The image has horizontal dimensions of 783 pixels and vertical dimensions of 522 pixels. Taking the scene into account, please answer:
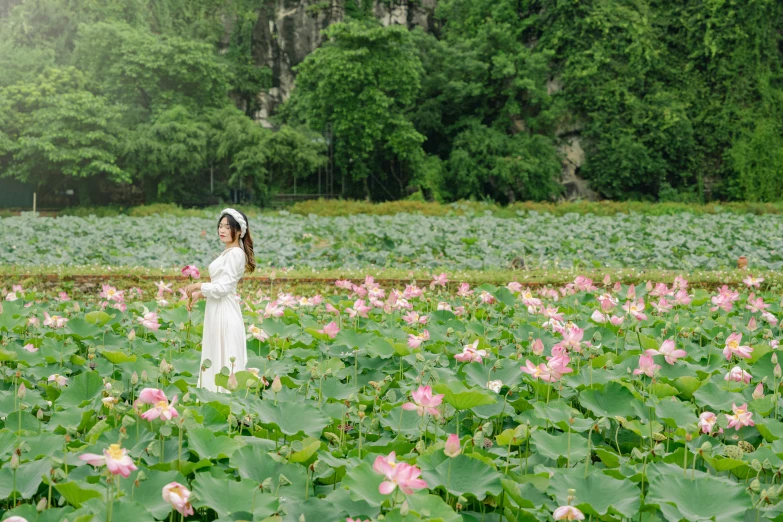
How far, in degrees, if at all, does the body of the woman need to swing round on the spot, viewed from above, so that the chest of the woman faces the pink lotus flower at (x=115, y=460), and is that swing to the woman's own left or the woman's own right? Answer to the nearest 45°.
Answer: approximately 90° to the woman's own left

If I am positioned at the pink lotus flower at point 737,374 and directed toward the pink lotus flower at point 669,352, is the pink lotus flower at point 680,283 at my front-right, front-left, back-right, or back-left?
front-right

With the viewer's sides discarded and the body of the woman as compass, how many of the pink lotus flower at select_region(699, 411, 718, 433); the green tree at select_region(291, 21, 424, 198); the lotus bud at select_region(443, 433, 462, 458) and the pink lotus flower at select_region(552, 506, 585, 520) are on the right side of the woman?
1

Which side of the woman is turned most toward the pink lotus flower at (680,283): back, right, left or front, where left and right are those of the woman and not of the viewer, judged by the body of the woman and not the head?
back

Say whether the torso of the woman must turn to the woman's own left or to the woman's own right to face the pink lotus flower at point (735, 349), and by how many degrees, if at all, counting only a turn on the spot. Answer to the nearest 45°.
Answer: approximately 135° to the woman's own left

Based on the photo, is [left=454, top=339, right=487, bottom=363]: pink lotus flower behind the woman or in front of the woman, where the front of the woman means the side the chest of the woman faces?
behind

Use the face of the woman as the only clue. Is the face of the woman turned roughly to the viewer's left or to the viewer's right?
to the viewer's left

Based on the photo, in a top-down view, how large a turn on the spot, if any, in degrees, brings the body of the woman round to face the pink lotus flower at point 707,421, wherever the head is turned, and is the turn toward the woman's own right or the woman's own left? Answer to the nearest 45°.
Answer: approximately 135° to the woman's own left

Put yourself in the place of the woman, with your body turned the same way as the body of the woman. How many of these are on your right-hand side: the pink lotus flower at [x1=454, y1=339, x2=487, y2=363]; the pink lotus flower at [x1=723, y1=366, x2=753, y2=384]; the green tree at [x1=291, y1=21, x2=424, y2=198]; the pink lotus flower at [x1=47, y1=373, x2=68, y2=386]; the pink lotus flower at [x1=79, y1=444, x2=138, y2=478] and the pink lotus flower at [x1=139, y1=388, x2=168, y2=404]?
1

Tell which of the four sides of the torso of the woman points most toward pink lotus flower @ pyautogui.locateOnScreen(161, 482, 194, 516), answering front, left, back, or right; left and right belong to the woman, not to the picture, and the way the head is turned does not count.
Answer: left

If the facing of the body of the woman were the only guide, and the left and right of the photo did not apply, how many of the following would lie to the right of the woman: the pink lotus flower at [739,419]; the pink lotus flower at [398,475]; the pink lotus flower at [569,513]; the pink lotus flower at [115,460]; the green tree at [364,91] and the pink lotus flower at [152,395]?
1

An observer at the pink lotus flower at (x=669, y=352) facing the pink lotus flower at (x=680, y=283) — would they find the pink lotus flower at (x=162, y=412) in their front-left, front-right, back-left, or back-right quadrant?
back-left

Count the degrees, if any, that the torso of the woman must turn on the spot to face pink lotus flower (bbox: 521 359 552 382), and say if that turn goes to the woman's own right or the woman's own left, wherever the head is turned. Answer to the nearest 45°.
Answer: approximately 135° to the woman's own left

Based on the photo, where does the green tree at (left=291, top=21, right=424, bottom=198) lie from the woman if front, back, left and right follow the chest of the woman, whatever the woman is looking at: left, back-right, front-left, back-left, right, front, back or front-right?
right

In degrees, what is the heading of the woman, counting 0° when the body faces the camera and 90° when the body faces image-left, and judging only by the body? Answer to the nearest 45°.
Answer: approximately 90°
